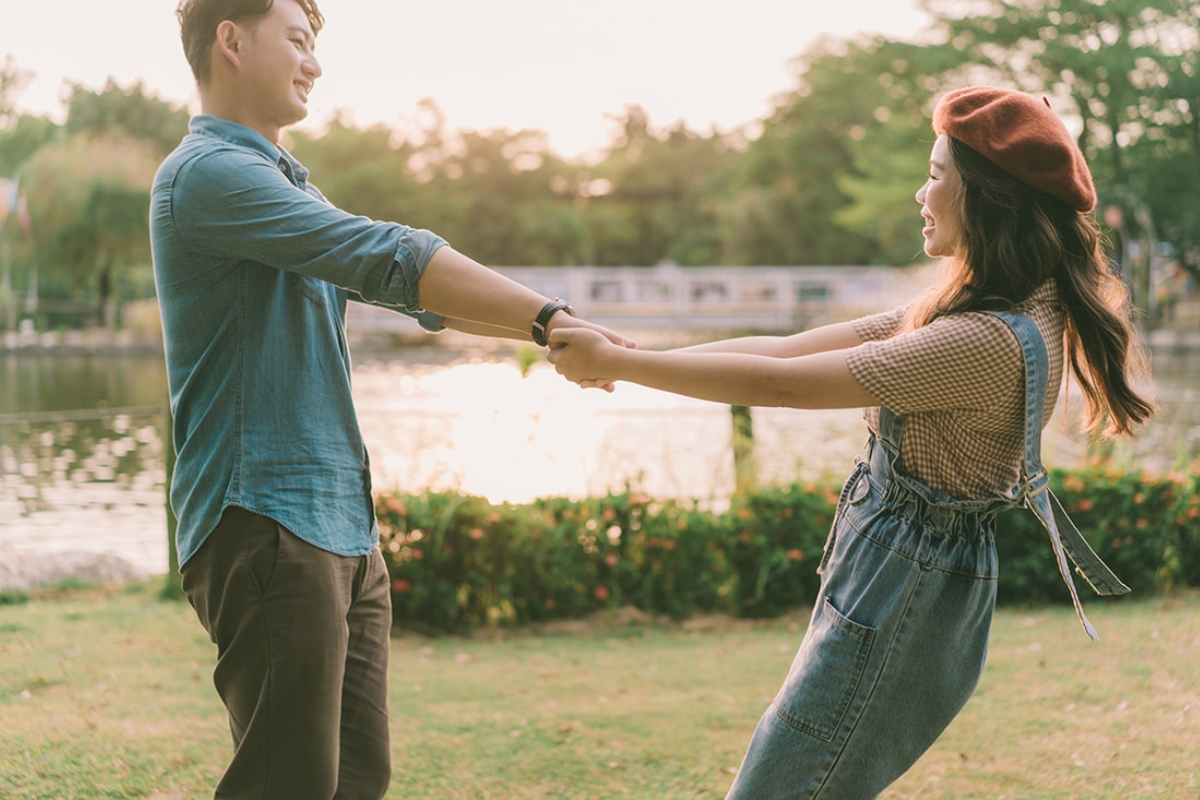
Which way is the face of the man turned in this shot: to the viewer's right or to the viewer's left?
to the viewer's right

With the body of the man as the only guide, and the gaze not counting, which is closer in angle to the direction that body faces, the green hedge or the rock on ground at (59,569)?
the green hedge

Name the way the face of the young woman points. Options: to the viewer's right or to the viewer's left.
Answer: to the viewer's left

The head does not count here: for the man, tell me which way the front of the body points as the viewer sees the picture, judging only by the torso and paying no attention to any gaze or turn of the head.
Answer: to the viewer's right

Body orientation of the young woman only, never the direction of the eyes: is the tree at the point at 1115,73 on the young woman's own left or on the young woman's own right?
on the young woman's own right

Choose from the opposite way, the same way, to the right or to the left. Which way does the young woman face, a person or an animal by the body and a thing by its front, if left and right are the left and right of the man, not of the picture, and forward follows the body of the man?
the opposite way

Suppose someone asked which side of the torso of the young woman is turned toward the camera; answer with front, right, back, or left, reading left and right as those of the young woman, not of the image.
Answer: left

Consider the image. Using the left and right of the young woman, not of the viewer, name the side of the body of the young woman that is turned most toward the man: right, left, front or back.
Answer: front

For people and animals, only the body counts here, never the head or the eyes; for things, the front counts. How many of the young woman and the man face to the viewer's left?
1
